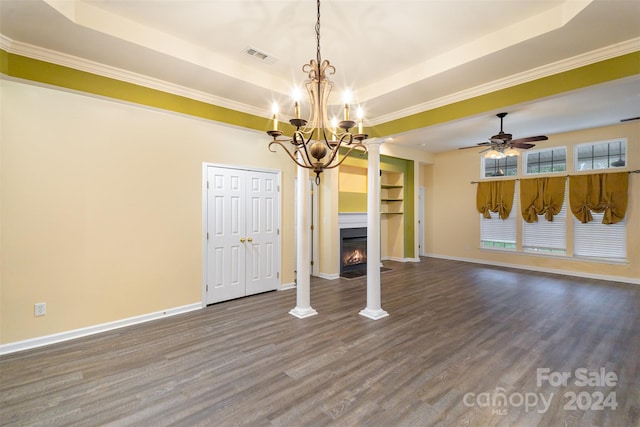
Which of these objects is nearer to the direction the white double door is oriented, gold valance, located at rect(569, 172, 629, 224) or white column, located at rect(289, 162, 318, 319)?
the white column

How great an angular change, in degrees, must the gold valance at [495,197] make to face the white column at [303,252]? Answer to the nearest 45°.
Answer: approximately 45° to its right

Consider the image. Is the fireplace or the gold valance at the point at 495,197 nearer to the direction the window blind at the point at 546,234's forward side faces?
the fireplace

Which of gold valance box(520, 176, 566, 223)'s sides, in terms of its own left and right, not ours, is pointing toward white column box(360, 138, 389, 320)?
front

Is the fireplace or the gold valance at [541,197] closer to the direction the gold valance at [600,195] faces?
the fireplace

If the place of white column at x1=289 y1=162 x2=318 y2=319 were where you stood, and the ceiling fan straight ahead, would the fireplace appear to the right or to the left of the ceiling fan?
left

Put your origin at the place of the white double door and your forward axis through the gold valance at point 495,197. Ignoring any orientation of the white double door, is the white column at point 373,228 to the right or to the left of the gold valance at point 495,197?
right

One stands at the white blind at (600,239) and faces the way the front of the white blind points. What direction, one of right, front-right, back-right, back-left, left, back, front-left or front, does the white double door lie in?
front-right

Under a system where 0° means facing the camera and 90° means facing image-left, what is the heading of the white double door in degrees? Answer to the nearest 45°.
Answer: approximately 315°

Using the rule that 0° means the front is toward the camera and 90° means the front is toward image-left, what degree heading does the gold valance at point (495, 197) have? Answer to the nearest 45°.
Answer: approximately 0°
